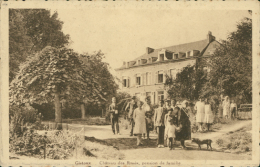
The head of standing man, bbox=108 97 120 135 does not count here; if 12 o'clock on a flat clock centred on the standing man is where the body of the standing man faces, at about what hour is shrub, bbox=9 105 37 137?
The shrub is roughly at 3 o'clock from the standing man.

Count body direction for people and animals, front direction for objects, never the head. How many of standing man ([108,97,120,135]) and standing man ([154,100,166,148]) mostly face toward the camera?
2

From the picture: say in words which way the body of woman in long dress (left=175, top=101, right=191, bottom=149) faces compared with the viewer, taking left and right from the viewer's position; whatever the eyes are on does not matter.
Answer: facing the viewer and to the left of the viewer

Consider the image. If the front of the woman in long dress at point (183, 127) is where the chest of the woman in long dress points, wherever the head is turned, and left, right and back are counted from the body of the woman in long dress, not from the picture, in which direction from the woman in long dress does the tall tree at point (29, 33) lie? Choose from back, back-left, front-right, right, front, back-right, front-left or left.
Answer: front-right

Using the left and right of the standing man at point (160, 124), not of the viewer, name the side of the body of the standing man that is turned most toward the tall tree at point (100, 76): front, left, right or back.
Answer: back
